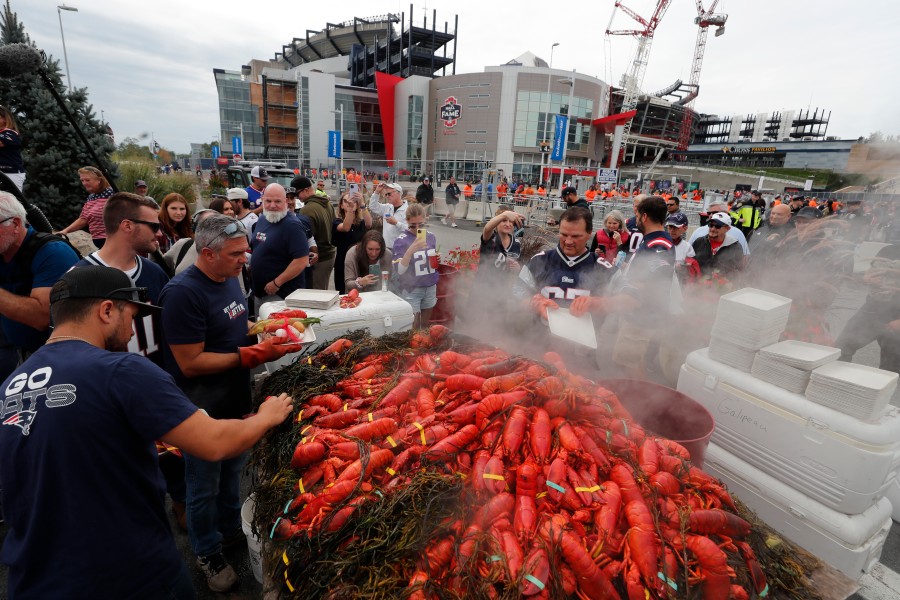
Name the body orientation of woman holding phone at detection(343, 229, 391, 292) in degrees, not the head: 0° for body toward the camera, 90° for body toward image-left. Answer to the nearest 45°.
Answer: approximately 0°

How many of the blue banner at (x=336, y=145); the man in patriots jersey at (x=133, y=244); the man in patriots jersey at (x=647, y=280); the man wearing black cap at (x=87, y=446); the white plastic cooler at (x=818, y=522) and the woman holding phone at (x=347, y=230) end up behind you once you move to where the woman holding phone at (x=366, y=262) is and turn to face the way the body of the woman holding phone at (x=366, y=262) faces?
2

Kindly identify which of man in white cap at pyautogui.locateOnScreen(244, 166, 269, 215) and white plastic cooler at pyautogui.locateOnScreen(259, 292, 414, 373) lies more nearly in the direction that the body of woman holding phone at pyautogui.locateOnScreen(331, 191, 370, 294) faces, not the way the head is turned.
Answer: the white plastic cooler

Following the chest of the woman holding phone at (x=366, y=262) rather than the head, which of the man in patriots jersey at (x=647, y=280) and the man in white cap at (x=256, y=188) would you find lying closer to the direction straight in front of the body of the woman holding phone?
the man in patriots jersey

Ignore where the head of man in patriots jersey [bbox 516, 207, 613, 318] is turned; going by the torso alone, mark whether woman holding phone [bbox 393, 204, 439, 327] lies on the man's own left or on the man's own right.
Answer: on the man's own right

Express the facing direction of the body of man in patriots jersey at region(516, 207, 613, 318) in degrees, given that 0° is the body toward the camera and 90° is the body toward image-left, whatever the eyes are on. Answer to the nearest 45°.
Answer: approximately 0°
